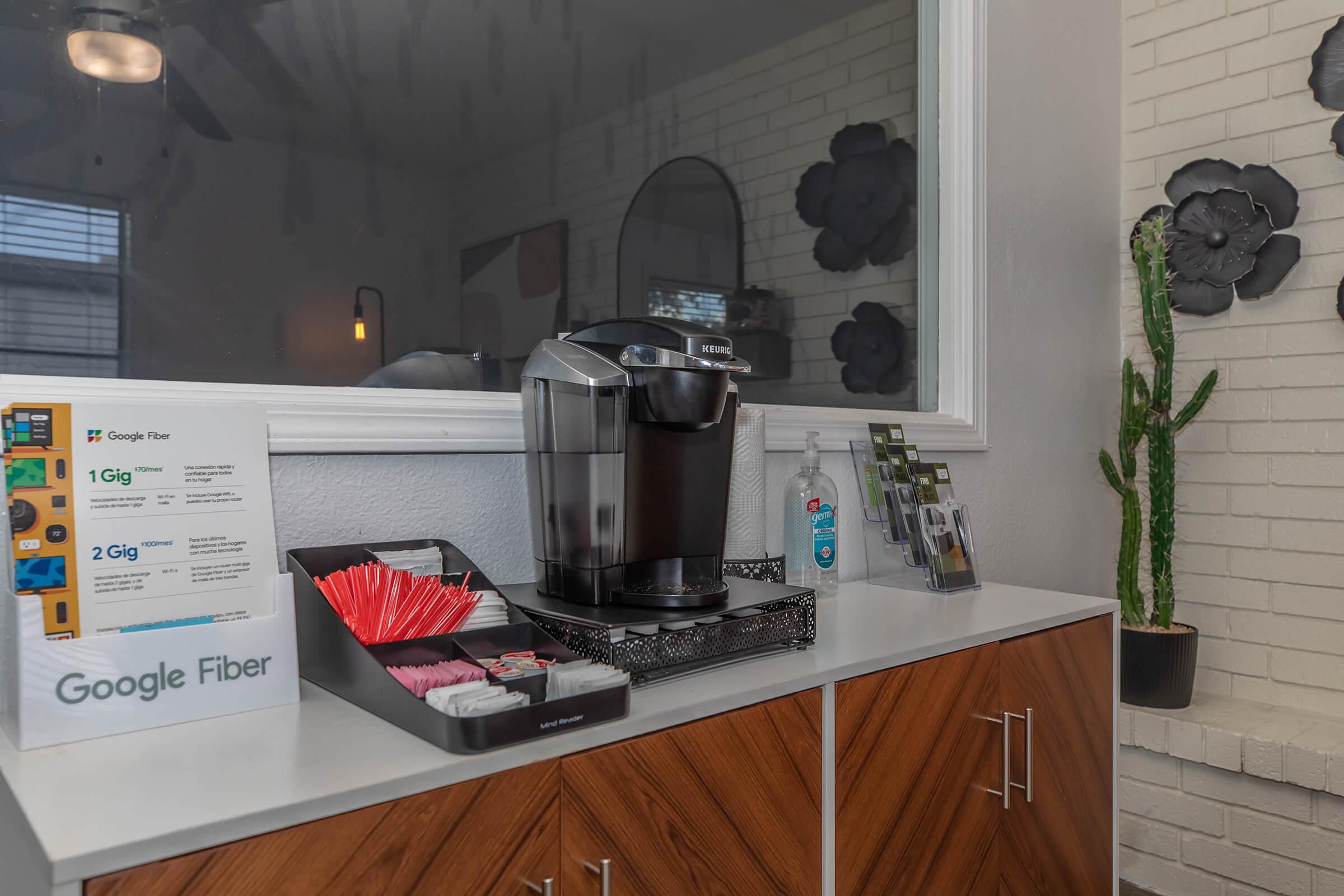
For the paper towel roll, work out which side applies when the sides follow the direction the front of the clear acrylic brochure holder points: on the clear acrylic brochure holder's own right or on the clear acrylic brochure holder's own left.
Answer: on the clear acrylic brochure holder's own right

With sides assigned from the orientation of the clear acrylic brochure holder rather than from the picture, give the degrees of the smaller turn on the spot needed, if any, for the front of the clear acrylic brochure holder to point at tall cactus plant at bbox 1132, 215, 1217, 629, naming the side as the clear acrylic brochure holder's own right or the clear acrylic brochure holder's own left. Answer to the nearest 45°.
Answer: approximately 90° to the clear acrylic brochure holder's own left

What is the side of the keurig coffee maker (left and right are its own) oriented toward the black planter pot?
left

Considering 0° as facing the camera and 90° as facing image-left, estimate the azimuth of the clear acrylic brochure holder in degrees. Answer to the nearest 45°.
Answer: approximately 315°

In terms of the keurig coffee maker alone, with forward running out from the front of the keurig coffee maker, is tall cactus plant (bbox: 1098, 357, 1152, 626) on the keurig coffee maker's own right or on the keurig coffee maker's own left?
on the keurig coffee maker's own left

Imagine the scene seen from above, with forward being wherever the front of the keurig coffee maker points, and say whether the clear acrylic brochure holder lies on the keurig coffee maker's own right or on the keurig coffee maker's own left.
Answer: on the keurig coffee maker's own left

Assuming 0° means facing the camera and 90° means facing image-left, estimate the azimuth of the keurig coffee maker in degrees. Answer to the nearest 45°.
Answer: approximately 315°

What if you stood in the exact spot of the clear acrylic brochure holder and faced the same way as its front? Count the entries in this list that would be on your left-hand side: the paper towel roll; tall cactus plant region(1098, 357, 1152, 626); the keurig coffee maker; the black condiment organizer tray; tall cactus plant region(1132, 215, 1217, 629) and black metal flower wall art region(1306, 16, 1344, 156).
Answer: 3
